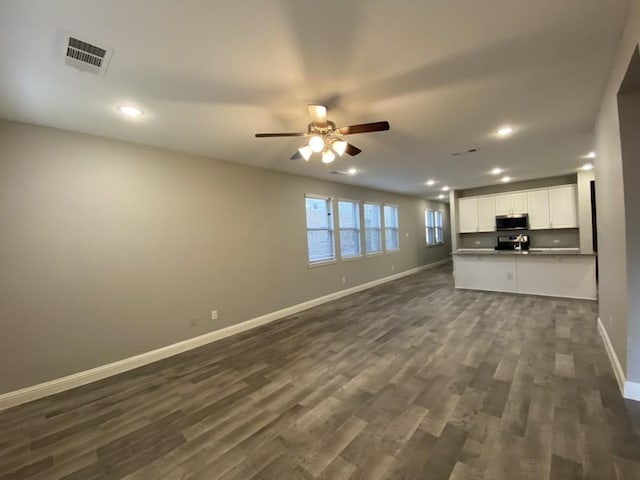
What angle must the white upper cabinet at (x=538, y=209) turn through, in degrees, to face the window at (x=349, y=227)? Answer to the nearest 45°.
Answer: approximately 45° to its right

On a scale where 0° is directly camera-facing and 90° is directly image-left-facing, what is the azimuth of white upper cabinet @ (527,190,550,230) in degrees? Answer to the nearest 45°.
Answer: approximately 0°

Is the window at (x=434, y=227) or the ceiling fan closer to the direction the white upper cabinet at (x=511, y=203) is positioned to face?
the ceiling fan

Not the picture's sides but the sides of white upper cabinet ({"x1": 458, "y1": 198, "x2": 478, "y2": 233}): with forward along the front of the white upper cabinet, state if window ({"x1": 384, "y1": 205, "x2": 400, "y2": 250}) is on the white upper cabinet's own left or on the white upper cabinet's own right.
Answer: on the white upper cabinet's own right

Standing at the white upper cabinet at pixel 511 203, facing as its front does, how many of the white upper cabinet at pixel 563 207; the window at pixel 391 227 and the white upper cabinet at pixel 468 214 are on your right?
2

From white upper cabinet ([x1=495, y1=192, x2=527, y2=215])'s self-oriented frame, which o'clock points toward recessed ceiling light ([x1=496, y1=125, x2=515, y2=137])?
The recessed ceiling light is roughly at 12 o'clock from the white upper cabinet.

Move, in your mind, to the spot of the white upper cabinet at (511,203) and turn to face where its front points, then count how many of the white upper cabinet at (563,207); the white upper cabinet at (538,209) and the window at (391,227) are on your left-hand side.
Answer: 2

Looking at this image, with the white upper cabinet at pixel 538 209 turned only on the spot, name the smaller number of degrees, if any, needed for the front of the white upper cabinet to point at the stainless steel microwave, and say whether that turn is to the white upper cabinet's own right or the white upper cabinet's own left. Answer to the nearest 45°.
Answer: approximately 90° to the white upper cabinet's own right

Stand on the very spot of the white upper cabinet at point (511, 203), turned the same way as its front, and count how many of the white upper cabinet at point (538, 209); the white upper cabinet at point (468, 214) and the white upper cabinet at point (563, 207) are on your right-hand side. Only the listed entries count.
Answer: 1
